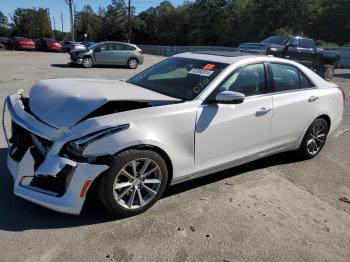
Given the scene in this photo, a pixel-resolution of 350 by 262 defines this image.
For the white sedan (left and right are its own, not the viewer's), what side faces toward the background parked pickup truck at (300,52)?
back

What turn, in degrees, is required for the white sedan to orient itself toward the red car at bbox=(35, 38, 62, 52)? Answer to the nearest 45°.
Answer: approximately 135° to its right

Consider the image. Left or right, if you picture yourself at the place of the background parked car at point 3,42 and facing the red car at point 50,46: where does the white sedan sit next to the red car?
right

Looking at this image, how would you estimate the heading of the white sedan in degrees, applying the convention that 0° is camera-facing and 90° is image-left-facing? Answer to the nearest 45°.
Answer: approximately 45°

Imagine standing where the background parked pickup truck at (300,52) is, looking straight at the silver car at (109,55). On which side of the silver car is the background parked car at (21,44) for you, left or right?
right

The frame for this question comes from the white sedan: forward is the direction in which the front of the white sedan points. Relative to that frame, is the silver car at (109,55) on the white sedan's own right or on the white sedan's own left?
on the white sedan's own right
